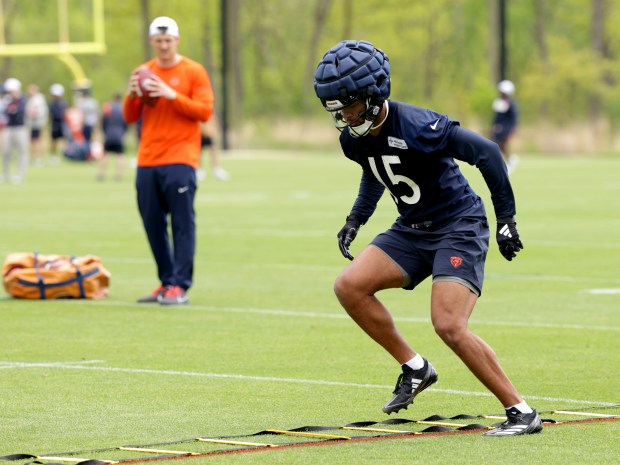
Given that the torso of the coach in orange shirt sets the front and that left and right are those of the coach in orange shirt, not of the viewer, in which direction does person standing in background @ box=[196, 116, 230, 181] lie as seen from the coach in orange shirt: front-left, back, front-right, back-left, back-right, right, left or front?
back-right

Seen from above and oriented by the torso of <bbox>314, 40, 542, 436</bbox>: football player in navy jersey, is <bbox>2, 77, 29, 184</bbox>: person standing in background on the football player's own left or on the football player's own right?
on the football player's own right

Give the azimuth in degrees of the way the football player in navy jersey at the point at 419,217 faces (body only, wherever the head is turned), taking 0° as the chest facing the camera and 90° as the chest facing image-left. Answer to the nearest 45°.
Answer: approximately 45°

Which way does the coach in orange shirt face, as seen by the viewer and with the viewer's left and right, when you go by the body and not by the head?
facing the viewer and to the left of the viewer

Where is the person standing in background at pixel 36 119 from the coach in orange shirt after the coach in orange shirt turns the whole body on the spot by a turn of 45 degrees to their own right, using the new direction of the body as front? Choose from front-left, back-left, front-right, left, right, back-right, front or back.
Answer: right

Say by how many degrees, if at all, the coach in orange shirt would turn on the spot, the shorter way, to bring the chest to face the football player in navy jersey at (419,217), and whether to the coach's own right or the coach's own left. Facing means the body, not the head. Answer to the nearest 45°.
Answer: approximately 45° to the coach's own left

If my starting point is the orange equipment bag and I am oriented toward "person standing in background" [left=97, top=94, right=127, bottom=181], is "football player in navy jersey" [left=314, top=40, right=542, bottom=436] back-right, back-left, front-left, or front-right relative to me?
back-right

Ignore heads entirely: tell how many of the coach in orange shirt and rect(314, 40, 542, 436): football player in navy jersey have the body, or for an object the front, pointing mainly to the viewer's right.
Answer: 0
